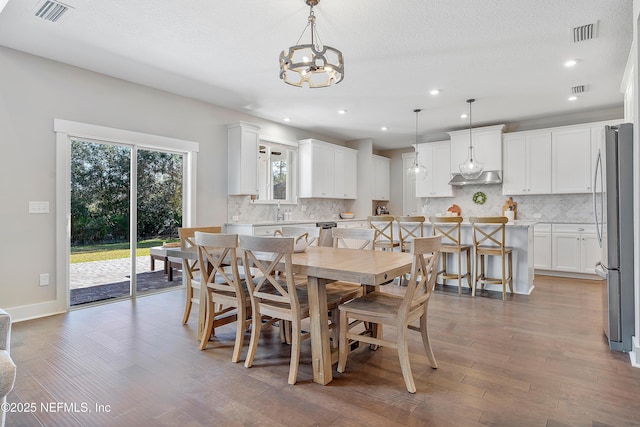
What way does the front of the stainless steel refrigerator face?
to the viewer's left

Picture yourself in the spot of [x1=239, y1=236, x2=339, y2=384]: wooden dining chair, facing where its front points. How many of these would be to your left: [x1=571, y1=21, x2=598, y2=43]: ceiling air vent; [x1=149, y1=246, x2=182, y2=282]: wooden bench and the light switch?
2

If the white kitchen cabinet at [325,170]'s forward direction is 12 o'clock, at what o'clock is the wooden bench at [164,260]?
The wooden bench is roughly at 3 o'clock from the white kitchen cabinet.

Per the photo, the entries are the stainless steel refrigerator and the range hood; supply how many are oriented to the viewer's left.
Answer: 1

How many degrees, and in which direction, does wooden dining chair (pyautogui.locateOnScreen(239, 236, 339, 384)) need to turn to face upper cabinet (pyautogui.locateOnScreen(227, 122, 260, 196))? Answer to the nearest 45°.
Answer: approximately 45° to its left

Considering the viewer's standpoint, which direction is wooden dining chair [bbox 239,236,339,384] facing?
facing away from the viewer and to the right of the viewer

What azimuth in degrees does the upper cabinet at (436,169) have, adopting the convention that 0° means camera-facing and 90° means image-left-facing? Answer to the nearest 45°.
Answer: approximately 0°
